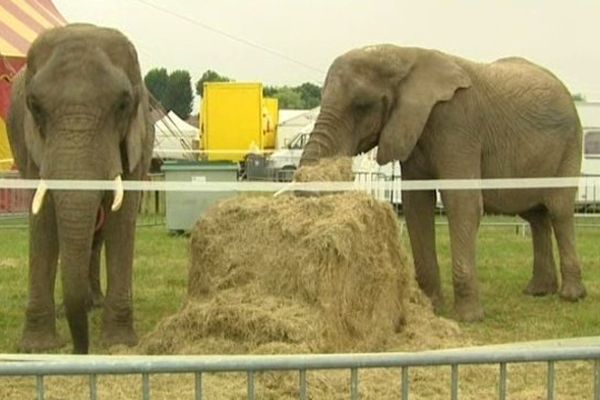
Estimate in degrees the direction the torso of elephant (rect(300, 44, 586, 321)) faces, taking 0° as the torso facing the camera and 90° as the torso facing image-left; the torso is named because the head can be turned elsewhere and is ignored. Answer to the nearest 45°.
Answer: approximately 45°

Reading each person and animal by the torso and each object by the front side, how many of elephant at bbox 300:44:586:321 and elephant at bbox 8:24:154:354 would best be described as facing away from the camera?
0

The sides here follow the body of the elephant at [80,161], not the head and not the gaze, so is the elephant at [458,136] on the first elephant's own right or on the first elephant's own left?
on the first elephant's own left

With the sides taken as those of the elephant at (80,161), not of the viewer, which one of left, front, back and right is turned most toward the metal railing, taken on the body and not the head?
front

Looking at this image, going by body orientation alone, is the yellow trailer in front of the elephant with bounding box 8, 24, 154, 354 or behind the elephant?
behind

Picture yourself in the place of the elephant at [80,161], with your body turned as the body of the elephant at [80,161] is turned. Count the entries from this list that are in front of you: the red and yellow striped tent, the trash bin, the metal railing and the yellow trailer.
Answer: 1

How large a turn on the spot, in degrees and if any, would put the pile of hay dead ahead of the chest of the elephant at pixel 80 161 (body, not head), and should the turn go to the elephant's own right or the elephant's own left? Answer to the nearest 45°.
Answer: approximately 90° to the elephant's own left

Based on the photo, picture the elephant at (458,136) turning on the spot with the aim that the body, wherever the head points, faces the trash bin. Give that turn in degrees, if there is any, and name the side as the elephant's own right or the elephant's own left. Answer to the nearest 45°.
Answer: approximately 90° to the elephant's own right

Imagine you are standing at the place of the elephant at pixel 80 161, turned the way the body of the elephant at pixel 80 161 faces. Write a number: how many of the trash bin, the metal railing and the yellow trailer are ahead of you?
1

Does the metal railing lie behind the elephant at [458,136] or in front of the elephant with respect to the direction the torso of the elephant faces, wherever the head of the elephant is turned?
in front

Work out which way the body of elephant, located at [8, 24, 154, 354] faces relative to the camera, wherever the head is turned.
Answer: toward the camera

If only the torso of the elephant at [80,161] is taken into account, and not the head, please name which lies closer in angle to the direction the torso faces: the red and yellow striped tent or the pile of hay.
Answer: the pile of hay

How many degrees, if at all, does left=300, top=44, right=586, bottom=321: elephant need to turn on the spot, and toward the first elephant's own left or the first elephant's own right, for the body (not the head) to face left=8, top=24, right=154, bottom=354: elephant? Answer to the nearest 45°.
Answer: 0° — it already faces it

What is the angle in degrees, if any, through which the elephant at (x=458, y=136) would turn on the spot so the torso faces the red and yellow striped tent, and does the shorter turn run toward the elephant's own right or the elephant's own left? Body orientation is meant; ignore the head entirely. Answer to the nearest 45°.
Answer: approximately 90° to the elephant's own right

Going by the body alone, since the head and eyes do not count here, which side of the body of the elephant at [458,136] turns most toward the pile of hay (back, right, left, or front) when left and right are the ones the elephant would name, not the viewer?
front
